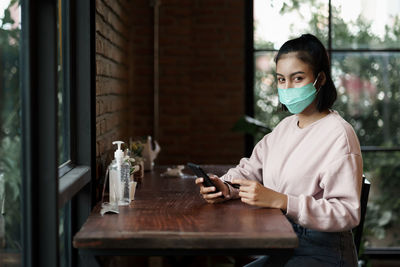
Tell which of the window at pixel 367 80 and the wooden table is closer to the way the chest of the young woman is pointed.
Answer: the wooden table

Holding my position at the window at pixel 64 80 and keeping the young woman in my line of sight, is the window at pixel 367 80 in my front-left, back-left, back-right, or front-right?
front-left

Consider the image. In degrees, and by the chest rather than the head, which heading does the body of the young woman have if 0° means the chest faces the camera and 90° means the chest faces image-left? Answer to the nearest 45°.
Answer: approximately 45°

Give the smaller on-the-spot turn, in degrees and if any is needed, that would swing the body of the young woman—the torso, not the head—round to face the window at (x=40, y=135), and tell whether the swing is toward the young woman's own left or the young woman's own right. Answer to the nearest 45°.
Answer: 0° — they already face it

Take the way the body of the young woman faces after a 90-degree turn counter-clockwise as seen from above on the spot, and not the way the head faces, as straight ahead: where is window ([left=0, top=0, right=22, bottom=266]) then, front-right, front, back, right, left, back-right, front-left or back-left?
right

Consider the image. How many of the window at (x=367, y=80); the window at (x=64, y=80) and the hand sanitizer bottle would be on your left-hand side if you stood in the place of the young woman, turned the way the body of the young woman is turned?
0

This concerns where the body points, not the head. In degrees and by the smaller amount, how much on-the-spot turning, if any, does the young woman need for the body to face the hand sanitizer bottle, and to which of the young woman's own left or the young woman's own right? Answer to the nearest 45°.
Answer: approximately 45° to the young woman's own right

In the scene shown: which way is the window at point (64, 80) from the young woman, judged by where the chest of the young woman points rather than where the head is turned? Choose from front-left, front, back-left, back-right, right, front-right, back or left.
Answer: front-right

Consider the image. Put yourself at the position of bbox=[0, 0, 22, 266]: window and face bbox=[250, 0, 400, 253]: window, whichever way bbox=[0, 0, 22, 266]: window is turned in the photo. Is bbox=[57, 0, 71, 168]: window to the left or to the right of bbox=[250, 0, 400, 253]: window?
left

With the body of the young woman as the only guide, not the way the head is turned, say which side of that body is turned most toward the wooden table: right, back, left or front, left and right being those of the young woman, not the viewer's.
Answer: front

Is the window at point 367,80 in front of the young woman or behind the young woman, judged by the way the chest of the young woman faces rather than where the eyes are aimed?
behind
